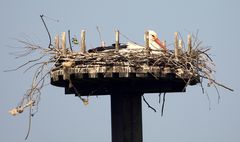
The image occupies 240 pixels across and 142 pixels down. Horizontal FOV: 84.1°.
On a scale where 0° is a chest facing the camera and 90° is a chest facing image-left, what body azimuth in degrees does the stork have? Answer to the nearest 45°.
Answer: approximately 270°
